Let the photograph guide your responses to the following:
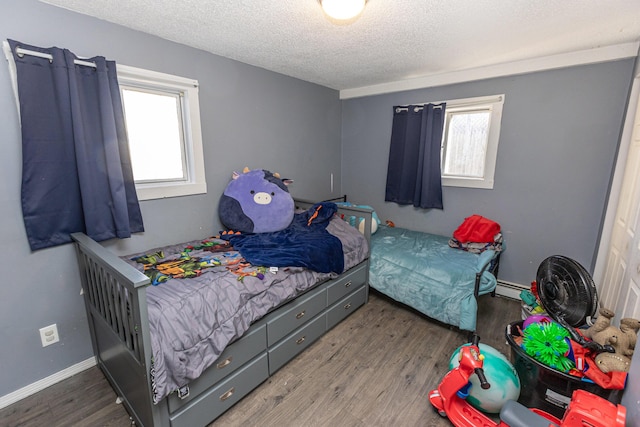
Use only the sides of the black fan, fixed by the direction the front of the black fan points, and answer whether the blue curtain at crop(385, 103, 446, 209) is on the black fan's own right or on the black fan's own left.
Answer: on the black fan's own right

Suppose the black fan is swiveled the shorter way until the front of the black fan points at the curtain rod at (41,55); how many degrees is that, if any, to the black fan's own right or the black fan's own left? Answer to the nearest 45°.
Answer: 0° — it already faces it

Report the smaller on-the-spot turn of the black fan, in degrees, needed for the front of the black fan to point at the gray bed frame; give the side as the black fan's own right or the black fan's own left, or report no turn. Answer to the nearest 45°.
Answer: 0° — it already faces it

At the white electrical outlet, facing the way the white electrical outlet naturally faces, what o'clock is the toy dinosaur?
The toy dinosaur is roughly at 11 o'clock from the white electrical outlet.

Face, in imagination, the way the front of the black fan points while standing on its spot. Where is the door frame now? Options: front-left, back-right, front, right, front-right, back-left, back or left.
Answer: back-right

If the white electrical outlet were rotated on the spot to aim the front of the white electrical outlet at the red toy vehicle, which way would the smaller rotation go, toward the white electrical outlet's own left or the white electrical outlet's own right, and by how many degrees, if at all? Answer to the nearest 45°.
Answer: approximately 45° to the white electrical outlet's own left

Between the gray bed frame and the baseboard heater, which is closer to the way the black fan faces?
the gray bed frame
